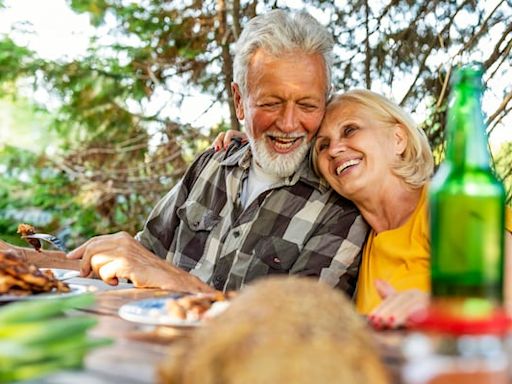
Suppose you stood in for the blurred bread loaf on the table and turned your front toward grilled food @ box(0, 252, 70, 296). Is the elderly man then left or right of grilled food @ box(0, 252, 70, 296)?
right

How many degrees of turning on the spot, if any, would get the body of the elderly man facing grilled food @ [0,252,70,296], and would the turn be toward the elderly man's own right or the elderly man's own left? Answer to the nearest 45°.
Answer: approximately 45° to the elderly man's own right

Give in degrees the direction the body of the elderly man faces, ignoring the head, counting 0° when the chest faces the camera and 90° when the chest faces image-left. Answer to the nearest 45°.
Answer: approximately 0°

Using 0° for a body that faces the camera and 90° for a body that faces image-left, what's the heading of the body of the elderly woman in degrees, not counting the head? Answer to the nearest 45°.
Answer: approximately 45°

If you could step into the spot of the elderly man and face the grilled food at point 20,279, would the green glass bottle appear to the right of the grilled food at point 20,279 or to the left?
left
